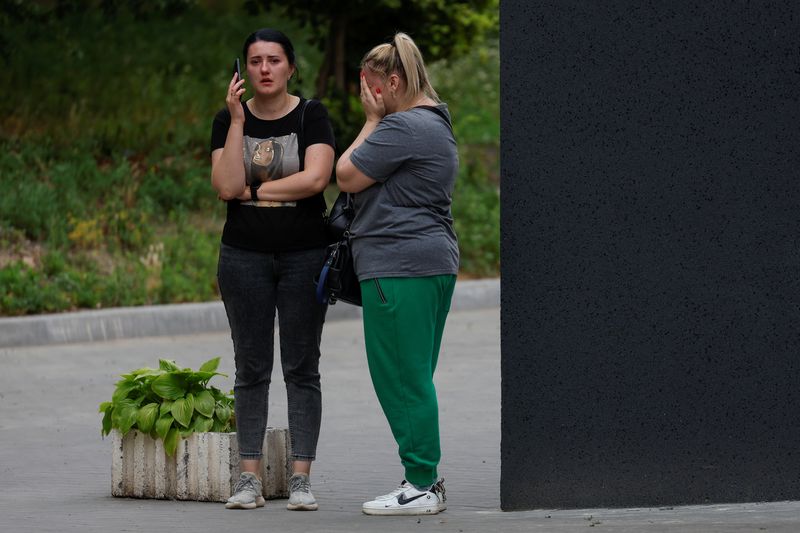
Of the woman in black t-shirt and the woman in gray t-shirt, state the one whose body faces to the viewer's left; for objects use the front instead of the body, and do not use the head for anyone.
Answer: the woman in gray t-shirt

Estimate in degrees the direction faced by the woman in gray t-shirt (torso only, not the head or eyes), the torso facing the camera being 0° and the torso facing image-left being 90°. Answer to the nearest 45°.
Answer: approximately 90°

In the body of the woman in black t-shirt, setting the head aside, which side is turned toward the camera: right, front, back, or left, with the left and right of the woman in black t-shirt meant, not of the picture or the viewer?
front

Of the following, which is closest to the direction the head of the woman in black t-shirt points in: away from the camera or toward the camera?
toward the camera

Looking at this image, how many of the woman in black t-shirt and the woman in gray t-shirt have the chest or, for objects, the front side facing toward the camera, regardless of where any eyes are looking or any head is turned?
1

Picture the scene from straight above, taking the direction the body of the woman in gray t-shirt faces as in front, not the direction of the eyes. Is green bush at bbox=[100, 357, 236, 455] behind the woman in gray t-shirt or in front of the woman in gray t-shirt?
in front

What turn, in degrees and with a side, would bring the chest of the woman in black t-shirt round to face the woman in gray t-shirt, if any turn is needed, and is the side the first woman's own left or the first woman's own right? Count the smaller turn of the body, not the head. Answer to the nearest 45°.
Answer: approximately 45° to the first woman's own left

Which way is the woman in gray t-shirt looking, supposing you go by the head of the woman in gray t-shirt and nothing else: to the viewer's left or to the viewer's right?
to the viewer's left

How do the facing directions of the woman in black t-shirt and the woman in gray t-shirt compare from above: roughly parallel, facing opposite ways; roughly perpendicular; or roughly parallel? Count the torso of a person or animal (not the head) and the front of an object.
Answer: roughly perpendicular

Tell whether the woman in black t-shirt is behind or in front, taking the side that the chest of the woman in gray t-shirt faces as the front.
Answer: in front
